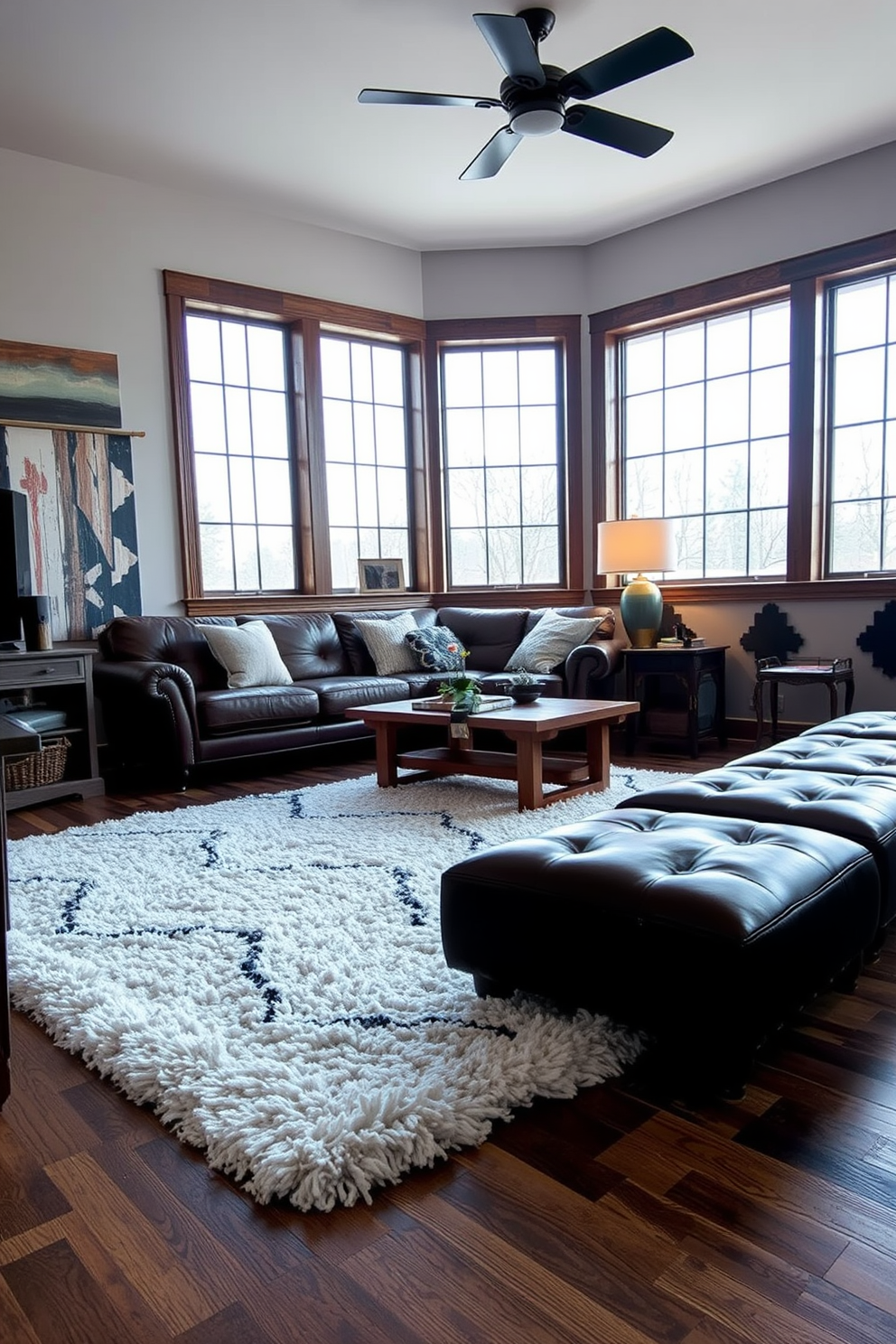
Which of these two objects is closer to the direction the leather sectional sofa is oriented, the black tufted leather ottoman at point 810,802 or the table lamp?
the black tufted leather ottoman

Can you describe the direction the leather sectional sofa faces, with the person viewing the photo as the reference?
facing the viewer and to the right of the viewer

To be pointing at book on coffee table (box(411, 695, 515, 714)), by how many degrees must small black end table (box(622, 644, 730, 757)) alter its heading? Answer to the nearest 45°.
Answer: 0° — it already faces it

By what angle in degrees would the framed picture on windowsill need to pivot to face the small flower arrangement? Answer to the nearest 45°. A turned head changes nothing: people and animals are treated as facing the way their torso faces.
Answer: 0° — it already faces it

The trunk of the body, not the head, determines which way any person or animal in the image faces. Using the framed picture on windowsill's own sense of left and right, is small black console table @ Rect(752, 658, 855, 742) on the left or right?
on its left

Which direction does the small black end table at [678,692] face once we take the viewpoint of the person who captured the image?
facing the viewer and to the left of the viewer

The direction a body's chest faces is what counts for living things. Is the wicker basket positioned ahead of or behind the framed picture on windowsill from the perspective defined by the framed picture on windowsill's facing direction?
ahead

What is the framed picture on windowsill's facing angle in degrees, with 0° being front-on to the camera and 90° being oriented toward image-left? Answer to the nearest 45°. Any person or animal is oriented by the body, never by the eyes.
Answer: approximately 0°

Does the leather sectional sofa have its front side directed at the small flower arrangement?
yes

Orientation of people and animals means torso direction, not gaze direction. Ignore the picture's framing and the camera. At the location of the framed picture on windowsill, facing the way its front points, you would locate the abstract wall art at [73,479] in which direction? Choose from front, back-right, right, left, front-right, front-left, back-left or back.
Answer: front-right

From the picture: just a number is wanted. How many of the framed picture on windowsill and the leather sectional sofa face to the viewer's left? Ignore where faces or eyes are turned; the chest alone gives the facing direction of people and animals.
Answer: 0

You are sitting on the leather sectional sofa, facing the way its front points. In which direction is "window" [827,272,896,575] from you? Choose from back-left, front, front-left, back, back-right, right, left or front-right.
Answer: front-left

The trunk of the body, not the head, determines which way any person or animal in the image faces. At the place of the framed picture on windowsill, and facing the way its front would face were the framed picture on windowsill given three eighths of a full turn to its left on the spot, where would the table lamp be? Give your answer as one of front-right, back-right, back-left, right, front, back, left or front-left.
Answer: right

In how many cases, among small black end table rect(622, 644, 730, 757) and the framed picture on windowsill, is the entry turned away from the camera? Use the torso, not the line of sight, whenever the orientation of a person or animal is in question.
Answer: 0
